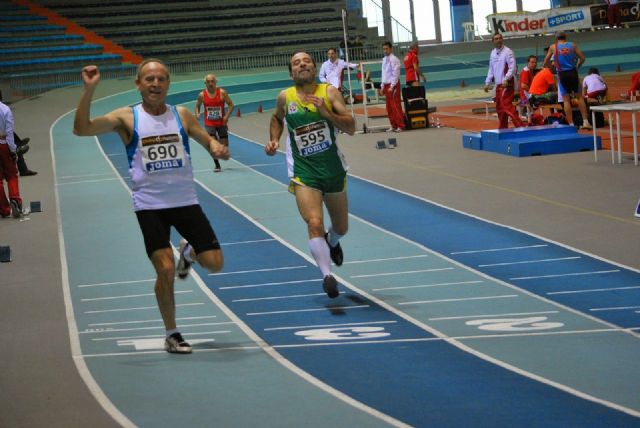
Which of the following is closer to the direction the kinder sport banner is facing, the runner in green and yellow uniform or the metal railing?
the runner in green and yellow uniform

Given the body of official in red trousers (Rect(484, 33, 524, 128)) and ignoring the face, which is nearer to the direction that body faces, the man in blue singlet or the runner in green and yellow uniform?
the runner in green and yellow uniform

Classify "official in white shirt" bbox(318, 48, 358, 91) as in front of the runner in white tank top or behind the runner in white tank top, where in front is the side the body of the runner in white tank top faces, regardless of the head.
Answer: behind

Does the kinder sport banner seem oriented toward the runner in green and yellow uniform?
yes

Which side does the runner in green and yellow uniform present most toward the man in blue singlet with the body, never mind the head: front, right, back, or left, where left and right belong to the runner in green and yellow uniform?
back

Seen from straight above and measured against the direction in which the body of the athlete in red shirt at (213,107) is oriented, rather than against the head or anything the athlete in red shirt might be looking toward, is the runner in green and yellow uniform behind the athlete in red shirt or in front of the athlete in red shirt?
in front

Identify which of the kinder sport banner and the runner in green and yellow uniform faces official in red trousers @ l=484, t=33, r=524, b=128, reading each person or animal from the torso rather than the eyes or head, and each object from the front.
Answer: the kinder sport banner
